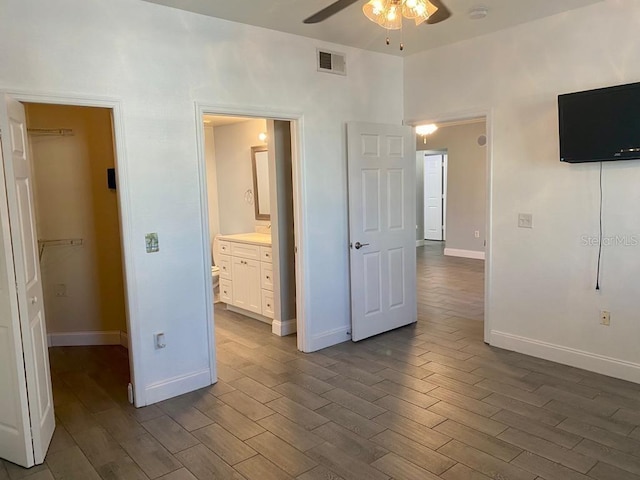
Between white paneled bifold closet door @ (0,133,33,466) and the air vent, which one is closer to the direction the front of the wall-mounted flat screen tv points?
the white paneled bifold closet door

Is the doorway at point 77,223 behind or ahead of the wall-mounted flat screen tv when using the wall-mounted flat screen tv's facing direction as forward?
ahead

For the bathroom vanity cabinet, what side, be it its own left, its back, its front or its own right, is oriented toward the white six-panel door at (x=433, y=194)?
back

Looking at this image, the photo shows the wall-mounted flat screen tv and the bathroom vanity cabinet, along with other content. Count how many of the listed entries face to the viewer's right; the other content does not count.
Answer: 0

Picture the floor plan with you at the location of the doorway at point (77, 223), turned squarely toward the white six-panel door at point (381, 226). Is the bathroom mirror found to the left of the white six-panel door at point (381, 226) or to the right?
left

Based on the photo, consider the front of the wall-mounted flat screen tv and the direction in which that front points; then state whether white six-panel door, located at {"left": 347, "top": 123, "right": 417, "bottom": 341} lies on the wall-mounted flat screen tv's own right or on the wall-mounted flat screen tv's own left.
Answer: on the wall-mounted flat screen tv's own right

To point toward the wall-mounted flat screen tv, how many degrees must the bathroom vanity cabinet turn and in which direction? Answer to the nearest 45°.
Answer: approximately 90° to its left

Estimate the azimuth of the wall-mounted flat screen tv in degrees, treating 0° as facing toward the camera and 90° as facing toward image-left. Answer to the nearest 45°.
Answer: approximately 45°

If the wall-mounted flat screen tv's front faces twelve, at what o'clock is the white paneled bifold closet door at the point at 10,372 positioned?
The white paneled bifold closet door is roughly at 12 o'clock from the wall-mounted flat screen tv.

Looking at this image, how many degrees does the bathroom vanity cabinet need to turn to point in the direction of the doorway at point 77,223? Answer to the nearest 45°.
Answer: approximately 45° to its right

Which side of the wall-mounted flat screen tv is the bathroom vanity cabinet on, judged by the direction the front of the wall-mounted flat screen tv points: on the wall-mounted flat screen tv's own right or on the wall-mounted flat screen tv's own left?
on the wall-mounted flat screen tv's own right

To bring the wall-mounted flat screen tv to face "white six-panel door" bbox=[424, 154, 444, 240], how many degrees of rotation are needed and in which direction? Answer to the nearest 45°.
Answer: approximately 90° to its right
